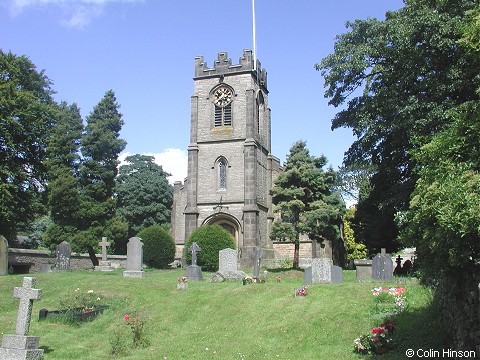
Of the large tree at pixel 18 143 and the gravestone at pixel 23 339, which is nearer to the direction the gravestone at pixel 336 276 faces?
the gravestone

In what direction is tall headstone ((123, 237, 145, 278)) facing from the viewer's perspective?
toward the camera

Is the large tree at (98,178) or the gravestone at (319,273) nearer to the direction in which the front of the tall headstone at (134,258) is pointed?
the gravestone

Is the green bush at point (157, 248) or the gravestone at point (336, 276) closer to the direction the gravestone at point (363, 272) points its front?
the gravestone

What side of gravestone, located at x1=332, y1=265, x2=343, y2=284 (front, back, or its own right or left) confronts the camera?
front

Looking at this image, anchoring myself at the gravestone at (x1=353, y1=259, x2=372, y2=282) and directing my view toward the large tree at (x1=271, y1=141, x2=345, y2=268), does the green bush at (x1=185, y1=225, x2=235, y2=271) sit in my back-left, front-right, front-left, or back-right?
front-left

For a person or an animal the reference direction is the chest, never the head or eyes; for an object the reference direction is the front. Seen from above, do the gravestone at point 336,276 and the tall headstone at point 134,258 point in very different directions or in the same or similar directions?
same or similar directions

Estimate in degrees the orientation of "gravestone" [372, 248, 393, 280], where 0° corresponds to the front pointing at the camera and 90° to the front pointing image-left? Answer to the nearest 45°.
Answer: approximately 0°

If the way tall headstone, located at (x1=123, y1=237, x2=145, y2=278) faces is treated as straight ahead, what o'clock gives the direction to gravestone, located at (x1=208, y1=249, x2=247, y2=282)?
The gravestone is roughly at 10 o'clock from the tall headstone.

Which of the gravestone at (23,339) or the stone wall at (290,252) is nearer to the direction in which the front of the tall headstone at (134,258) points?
the gravestone

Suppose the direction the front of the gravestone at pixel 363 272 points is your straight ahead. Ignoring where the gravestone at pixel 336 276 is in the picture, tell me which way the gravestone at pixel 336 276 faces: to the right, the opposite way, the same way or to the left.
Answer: the same way

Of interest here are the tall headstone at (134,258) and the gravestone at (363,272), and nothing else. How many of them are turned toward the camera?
2

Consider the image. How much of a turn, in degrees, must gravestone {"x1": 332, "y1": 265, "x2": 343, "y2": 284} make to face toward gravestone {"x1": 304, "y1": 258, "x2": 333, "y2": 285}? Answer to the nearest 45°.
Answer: approximately 90° to its right

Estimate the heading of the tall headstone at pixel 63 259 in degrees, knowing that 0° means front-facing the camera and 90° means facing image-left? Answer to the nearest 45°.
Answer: approximately 0°
